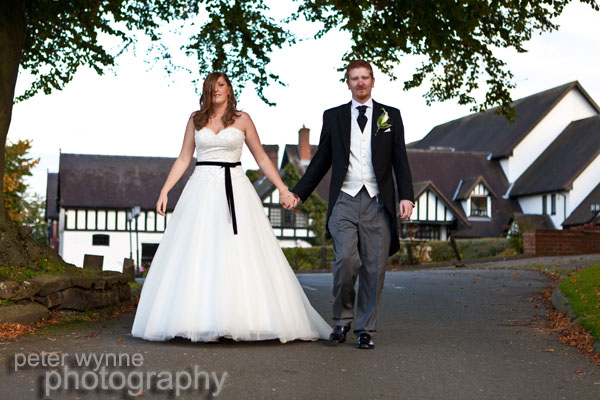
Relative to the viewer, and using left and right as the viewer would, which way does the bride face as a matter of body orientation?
facing the viewer

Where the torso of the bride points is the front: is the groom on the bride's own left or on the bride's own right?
on the bride's own left

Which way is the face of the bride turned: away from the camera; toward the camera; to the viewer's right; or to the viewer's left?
toward the camera

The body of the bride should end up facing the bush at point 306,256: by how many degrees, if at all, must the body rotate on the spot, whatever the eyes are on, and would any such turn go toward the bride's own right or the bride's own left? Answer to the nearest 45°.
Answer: approximately 180°

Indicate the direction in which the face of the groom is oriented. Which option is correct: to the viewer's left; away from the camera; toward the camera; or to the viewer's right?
toward the camera

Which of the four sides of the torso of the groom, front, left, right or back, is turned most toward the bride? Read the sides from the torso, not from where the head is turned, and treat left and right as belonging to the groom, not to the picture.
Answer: right

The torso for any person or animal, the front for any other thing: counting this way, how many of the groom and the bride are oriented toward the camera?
2

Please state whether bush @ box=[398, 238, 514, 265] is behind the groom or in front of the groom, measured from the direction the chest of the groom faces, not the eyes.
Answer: behind

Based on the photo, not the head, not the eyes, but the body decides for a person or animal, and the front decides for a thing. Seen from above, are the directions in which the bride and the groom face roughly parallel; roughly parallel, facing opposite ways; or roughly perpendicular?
roughly parallel

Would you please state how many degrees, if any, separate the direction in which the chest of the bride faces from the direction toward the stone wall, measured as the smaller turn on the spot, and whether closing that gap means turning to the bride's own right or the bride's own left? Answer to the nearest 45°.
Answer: approximately 135° to the bride's own right

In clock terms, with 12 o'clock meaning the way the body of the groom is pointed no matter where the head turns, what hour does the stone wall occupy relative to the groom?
The stone wall is roughly at 4 o'clock from the groom.

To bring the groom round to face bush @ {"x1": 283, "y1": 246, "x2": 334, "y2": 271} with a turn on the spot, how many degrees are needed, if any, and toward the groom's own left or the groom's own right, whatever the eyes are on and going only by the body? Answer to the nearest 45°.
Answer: approximately 180°

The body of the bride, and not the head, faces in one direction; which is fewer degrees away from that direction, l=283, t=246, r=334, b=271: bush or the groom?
the groom
